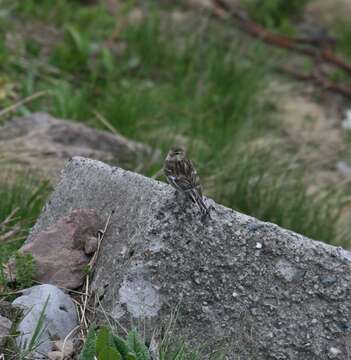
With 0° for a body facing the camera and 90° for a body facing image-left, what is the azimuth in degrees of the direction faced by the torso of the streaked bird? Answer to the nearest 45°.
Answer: approximately 135°

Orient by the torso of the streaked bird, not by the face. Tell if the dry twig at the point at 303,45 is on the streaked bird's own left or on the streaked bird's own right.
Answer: on the streaked bird's own right

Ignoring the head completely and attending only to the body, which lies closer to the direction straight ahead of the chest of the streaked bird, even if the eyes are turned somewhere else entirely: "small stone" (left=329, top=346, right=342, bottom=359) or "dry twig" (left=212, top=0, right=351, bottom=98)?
the dry twig

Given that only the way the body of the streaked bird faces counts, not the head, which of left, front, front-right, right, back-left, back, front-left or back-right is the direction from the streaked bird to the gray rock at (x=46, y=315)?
left

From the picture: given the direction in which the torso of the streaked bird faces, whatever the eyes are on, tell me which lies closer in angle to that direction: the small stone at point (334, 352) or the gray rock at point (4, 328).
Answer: the gray rock

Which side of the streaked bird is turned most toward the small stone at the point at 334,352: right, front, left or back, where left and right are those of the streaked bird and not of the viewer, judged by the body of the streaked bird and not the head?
back

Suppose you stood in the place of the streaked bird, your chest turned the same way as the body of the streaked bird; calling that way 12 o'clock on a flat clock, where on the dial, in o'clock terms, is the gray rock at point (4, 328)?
The gray rock is roughly at 9 o'clock from the streaked bird.

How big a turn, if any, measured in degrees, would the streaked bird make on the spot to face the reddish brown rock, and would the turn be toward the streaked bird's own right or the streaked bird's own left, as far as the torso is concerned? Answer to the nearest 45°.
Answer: approximately 45° to the streaked bird's own left
